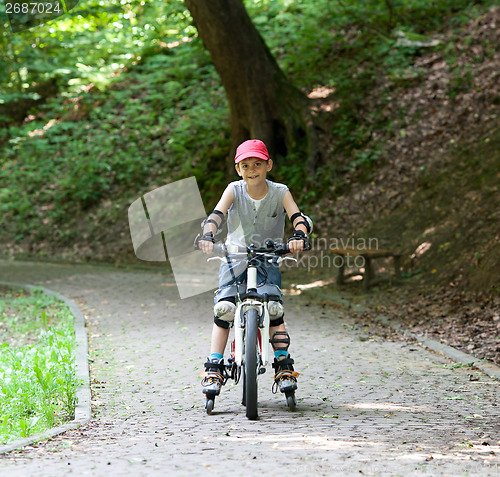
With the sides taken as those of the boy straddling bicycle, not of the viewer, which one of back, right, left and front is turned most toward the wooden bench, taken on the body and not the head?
back

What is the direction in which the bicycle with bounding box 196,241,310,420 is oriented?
toward the camera

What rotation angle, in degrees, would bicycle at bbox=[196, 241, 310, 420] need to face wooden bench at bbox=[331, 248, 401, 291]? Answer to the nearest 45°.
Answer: approximately 180°

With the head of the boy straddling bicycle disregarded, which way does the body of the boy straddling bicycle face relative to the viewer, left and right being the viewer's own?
facing the viewer

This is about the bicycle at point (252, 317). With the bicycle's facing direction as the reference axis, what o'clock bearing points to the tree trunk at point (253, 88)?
The tree trunk is roughly at 6 o'clock from the bicycle.
